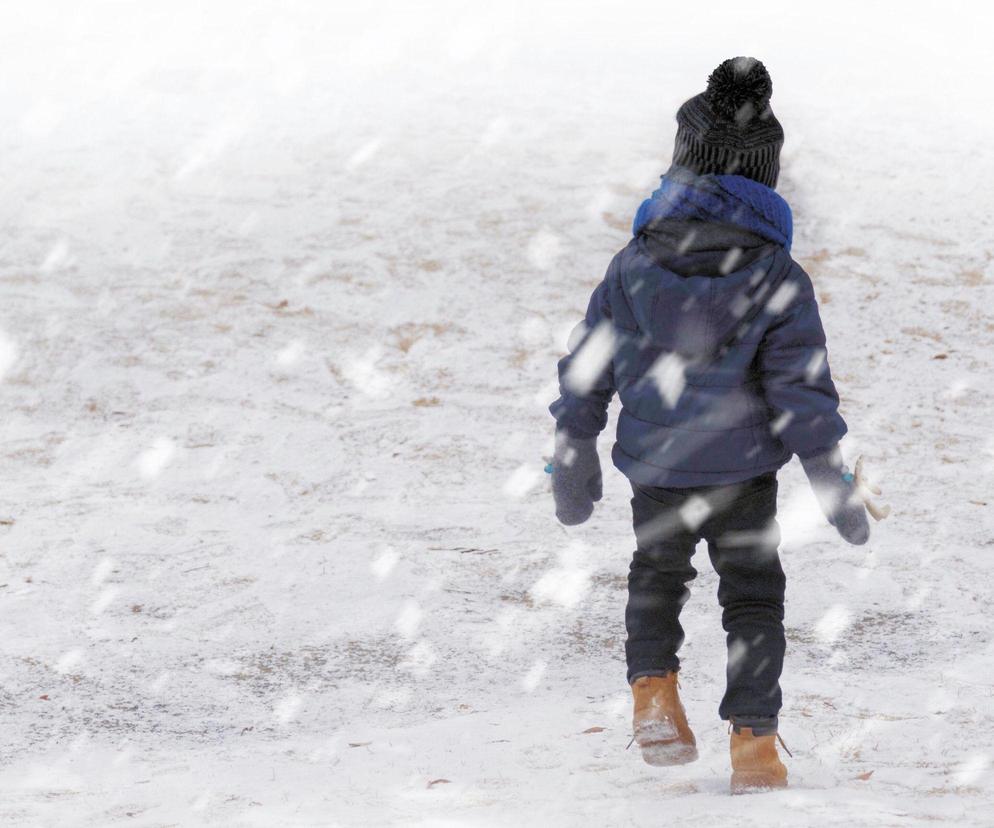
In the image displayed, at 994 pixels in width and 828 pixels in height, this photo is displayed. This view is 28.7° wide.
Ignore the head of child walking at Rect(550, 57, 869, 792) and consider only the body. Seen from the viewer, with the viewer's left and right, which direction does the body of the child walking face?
facing away from the viewer
